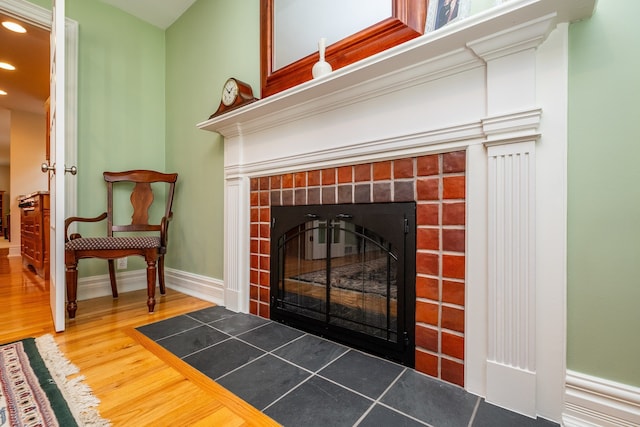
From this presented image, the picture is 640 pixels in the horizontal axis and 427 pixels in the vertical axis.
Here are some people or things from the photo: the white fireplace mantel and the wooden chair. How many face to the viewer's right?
0

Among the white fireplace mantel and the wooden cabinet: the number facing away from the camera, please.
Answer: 0

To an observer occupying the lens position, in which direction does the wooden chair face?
facing the viewer and to the left of the viewer

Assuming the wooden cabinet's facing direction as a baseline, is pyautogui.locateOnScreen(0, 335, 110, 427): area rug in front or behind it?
in front

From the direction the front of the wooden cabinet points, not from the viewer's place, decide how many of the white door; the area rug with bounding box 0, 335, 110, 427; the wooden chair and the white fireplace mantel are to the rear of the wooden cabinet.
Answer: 0

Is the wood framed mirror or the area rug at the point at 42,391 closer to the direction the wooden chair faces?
the area rug

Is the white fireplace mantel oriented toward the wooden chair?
no

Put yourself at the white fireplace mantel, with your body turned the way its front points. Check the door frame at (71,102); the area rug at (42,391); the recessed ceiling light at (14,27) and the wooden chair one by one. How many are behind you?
0

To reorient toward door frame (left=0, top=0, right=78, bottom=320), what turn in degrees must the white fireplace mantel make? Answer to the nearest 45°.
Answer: approximately 45° to its right
